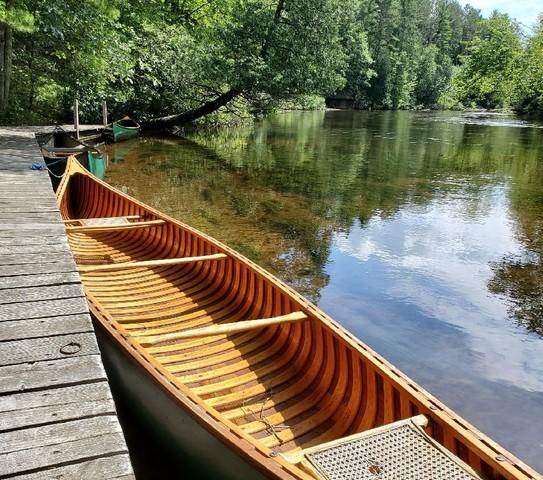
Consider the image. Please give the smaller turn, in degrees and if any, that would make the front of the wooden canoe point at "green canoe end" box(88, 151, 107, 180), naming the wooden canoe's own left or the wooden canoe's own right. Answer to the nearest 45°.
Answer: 0° — it already faces it

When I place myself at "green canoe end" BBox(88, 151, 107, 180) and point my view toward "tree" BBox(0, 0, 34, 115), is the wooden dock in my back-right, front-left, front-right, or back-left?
back-left

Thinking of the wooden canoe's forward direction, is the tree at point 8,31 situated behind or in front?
in front

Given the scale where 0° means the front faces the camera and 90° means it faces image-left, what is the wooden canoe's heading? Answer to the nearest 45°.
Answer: approximately 135°

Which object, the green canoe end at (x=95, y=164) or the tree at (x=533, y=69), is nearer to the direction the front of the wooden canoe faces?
the green canoe end

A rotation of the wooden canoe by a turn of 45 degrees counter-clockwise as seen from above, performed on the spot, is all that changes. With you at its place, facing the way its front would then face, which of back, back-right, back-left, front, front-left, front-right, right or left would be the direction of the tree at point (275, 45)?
right

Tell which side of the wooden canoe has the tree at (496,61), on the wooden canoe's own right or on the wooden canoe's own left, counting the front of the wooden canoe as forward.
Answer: on the wooden canoe's own right
